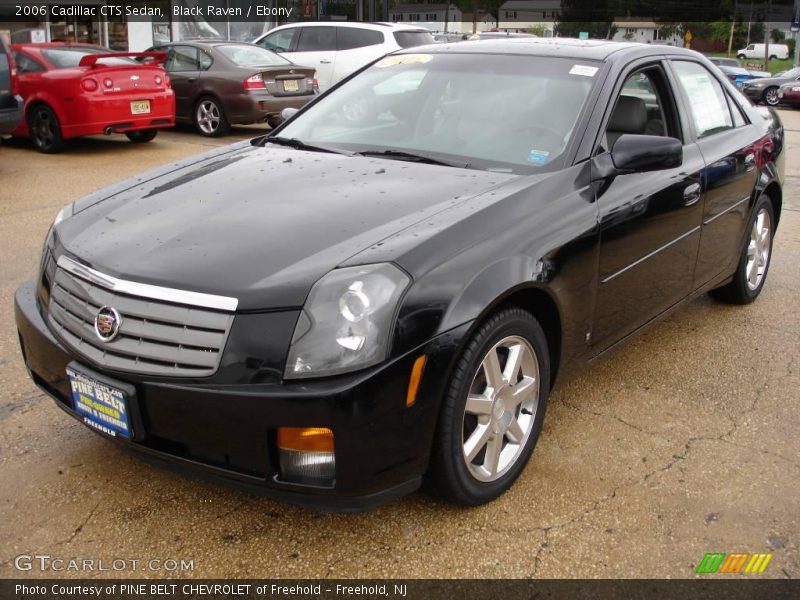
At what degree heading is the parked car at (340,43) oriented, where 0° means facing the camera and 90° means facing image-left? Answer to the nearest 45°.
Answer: approximately 135°

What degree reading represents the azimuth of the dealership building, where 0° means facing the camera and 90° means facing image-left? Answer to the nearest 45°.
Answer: approximately 0°

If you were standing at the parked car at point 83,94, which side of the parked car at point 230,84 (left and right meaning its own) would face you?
left

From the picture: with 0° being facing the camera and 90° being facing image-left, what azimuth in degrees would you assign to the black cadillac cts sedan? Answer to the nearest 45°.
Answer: approximately 45°

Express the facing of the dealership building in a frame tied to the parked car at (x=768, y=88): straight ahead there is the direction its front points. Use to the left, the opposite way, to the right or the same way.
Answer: to the left

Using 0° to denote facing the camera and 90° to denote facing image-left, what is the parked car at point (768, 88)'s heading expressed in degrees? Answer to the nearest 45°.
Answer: approximately 45°

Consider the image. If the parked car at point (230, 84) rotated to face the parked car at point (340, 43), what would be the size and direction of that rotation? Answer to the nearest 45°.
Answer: approximately 90° to its right

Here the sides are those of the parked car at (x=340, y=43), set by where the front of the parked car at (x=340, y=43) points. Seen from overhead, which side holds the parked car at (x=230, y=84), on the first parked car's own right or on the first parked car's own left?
on the first parked car's own left

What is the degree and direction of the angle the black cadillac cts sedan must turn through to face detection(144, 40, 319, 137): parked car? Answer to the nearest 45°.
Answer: approximately 135° to its right

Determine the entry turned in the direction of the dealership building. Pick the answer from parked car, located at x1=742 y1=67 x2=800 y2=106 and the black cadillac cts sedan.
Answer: the parked car
